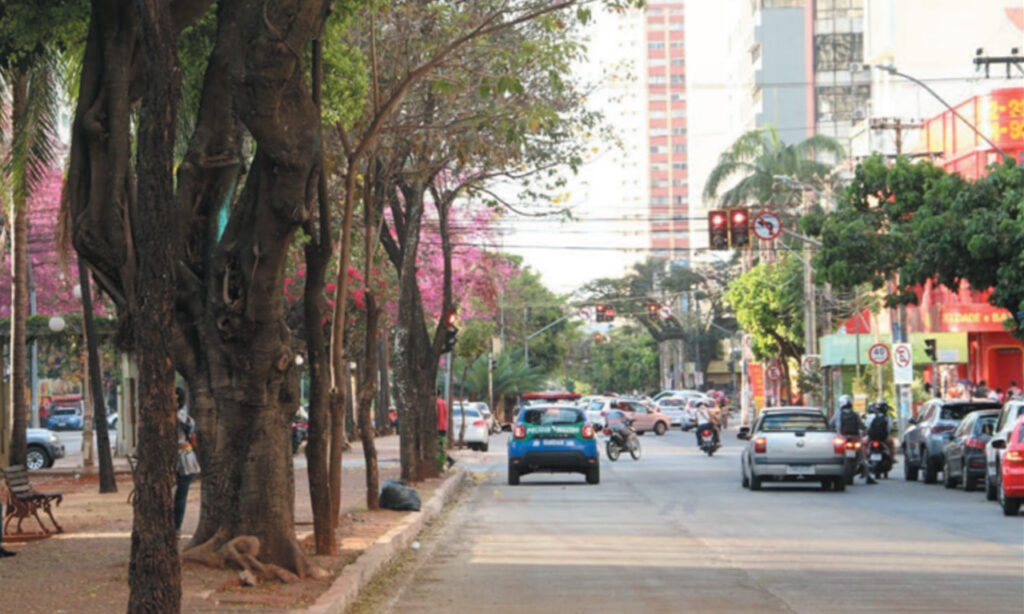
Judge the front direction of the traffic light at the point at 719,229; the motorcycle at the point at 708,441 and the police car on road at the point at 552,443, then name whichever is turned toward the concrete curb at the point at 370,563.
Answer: the traffic light

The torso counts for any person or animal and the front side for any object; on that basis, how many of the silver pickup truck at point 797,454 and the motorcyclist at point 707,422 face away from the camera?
2

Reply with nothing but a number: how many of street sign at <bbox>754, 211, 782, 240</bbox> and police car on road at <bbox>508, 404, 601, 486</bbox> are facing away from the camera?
1

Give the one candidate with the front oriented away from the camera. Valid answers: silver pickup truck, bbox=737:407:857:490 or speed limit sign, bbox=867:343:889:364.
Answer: the silver pickup truck

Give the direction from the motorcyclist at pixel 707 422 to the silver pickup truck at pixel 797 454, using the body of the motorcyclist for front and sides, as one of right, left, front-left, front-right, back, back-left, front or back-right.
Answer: back

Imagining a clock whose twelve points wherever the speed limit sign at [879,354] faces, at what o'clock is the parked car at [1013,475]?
The parked car is roughly at 12 o'clock from the speed limit sign.

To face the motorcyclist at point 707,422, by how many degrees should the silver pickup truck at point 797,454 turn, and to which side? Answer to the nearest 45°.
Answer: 0° — it already faces them

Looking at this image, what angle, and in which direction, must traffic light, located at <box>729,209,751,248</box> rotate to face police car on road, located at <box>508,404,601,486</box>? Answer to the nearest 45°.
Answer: approximately 45° to its right

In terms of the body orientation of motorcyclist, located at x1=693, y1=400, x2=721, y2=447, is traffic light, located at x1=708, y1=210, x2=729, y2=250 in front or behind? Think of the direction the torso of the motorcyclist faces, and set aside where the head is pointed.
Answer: behind

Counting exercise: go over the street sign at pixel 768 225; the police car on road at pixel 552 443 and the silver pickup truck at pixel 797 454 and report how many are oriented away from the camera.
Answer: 2

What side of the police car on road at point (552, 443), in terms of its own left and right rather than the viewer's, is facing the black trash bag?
back

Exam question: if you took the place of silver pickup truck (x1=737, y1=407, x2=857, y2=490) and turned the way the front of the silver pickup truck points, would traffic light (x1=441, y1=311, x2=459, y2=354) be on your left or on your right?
on your left

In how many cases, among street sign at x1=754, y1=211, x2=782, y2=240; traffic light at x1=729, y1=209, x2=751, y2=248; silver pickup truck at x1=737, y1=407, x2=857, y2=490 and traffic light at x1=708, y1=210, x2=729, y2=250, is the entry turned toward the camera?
3

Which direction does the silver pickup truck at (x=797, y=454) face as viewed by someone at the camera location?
facing away from the viewer

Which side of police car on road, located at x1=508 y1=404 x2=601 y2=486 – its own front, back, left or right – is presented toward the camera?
back

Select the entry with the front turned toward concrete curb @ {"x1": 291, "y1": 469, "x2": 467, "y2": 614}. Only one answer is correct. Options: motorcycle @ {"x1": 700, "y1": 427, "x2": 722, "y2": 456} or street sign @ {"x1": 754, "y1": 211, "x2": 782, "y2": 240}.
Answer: the street sign
